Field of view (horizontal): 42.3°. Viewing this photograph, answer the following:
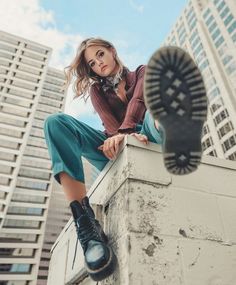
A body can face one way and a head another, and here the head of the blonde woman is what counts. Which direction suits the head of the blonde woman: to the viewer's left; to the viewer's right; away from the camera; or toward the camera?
toward the camera

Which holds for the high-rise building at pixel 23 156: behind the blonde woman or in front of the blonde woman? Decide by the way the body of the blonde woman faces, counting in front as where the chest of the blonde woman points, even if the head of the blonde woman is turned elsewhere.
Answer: behind

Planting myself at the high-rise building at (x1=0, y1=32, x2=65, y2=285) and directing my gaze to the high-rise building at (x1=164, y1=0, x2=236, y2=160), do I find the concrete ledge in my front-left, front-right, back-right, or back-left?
front-right

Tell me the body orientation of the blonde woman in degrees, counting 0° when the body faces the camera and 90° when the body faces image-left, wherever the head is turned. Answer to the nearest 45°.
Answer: approximately 0°
